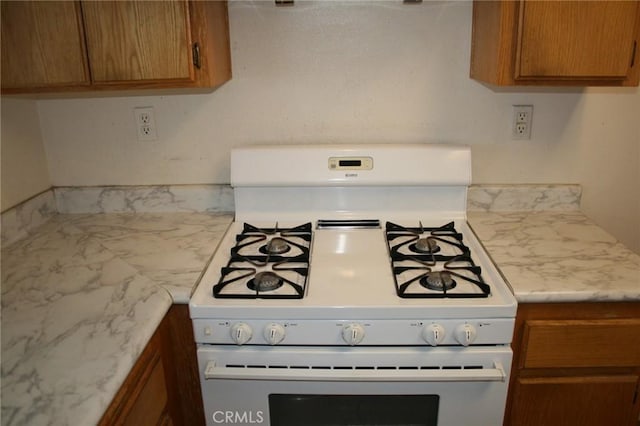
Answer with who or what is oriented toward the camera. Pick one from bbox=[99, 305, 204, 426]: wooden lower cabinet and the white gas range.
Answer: the white gas range

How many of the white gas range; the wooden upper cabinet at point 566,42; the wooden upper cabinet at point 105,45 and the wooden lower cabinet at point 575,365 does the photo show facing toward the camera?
4

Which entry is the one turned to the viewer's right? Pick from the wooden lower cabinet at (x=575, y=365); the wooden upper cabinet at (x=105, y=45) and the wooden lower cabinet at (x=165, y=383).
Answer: the wooden lower cabinet at (x=165, y=383)

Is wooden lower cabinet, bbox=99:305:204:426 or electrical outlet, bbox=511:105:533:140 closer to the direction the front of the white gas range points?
the wooden lower cabinet

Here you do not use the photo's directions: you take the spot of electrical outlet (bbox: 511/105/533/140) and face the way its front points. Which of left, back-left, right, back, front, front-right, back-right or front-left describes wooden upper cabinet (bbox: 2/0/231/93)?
front-right

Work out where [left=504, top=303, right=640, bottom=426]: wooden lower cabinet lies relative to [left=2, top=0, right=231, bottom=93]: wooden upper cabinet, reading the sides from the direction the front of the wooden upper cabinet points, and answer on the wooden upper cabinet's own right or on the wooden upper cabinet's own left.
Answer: on the wooden upper cabinet's own left

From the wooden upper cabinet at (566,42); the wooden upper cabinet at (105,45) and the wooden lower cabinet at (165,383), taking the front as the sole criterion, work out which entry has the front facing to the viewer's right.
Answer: the wooden lower cabinet

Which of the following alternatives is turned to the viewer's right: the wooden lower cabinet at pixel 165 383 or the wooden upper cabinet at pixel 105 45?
the wooden lower cabinet

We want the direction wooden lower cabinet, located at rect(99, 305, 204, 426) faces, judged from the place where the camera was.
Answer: facing to the right of the viewer

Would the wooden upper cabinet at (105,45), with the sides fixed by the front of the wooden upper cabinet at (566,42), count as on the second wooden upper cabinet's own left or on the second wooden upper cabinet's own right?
on the second wooden upper cabinet's own right

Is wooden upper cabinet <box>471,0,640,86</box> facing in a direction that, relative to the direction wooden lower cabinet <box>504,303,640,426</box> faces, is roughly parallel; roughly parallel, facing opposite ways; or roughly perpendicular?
roughly parallel

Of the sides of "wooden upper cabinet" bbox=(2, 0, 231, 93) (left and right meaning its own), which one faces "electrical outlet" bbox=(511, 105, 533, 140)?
left

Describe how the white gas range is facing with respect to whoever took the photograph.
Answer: facing the viewer

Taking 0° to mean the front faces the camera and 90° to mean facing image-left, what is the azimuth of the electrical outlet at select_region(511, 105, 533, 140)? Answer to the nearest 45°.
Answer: approximately 0°
